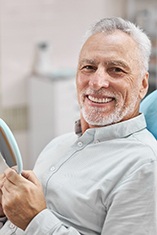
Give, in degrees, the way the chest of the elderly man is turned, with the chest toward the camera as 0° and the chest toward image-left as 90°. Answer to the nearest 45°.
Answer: approximately 45°
